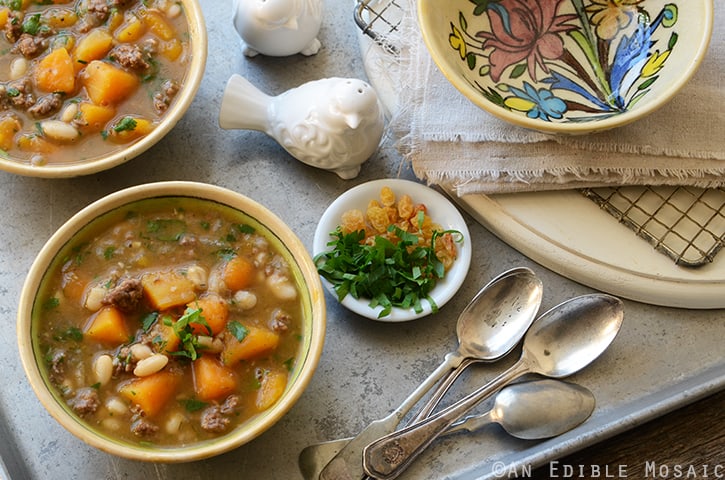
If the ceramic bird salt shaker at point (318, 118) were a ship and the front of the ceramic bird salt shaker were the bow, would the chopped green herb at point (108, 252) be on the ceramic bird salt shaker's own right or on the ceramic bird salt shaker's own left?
on the ceramic bird salt shaker's own right

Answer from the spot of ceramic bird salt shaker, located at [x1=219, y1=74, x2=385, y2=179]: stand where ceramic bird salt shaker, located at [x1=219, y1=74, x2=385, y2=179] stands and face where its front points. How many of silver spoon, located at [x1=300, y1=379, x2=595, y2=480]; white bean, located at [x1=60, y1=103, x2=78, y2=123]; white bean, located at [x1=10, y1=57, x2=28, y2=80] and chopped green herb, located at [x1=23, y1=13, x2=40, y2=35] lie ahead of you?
1

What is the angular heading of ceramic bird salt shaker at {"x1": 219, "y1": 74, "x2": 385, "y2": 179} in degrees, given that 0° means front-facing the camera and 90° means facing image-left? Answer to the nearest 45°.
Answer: approximately 315°

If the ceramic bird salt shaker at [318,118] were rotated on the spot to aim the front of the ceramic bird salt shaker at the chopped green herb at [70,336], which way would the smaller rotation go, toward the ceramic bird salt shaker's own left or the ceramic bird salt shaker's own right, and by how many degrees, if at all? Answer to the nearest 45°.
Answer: approximately 90° to the ceramic bird salt shaker's own right

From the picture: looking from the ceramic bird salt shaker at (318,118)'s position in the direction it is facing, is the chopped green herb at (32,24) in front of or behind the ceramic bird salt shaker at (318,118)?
behind

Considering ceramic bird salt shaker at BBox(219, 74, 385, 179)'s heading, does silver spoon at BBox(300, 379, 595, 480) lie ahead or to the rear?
ahead

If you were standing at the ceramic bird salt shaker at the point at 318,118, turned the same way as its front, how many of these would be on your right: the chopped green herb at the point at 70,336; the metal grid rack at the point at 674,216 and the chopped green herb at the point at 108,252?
2

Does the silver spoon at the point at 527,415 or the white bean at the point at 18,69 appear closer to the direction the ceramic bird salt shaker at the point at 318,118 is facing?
the silver spoon

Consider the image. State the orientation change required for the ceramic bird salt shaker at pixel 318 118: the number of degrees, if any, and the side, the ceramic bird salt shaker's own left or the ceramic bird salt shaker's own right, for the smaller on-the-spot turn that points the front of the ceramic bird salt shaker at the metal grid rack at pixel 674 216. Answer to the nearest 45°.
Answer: approximately 45° to the ceramic bird salt shaker's own left

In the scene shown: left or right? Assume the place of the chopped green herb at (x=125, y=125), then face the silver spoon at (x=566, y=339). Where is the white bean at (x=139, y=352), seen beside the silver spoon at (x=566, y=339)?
right
